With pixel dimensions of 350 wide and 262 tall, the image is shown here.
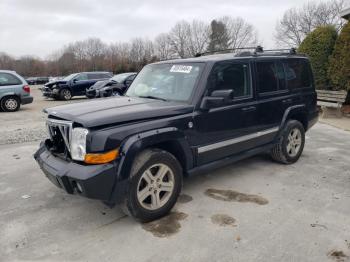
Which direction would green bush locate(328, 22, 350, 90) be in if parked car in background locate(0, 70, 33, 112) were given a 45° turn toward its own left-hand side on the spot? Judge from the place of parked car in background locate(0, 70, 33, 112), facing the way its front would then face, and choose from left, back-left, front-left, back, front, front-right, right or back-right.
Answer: left

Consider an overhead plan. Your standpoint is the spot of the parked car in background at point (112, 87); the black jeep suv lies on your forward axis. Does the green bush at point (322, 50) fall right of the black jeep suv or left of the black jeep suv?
left

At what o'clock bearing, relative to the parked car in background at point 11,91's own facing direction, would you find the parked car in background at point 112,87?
the parked car in background at point 112,87 is roughly at 6 o'clock from the parked car in background at point 11,91.

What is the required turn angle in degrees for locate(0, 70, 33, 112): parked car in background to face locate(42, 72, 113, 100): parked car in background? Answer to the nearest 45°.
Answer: approximately 135° to its right

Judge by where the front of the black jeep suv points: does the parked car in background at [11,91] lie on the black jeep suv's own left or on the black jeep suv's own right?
on the black jeep suv's own right

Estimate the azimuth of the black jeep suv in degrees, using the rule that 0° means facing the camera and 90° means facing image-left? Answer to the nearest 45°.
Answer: approximately 45°

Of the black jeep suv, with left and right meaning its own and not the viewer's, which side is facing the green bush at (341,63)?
back

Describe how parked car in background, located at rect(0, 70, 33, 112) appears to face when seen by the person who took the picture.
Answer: facing to the left of the viewer

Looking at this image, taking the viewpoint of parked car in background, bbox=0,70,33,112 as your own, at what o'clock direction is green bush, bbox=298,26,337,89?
The green bush is roughly at 7 o'clock from the parked car in background.

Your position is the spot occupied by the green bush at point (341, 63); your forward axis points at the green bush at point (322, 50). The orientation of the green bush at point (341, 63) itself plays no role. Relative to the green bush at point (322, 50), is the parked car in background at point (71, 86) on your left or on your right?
left

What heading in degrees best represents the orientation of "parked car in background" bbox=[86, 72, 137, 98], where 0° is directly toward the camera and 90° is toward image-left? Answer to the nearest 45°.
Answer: approximately 45°
